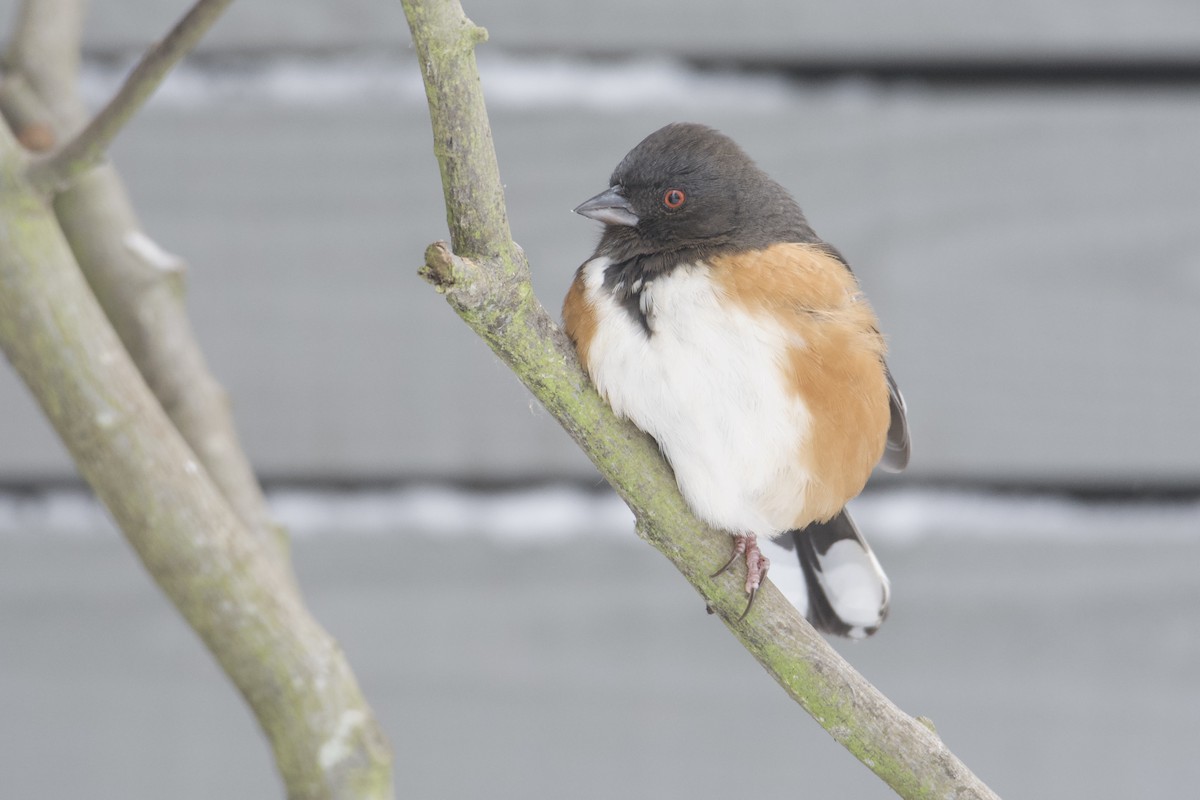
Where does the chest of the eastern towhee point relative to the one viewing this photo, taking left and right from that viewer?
facing the viewer and to the left of the viewer
